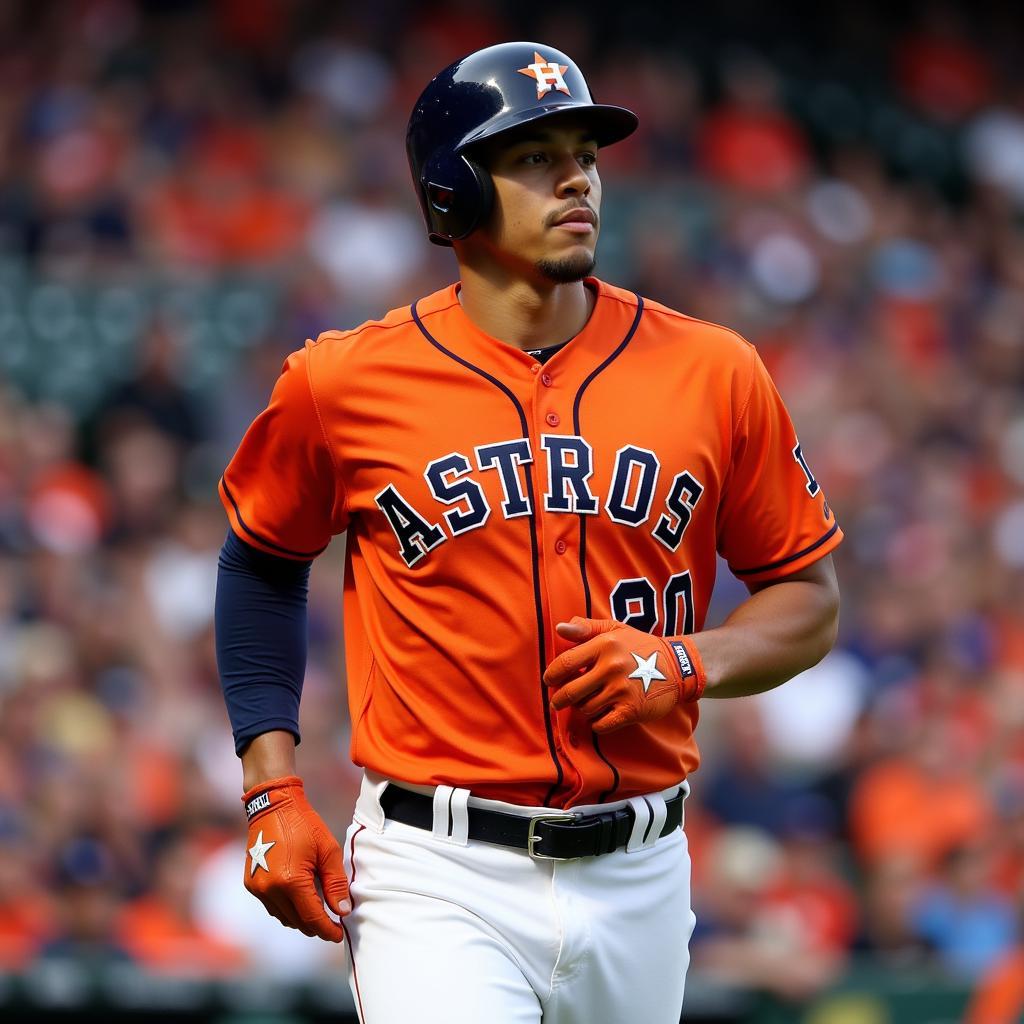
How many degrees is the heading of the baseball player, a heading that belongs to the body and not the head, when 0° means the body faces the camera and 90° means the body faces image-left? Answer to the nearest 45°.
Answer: approximately 0°

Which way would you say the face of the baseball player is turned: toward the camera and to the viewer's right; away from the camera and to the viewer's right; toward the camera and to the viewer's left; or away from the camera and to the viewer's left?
toward the camera and to the viewer's right
